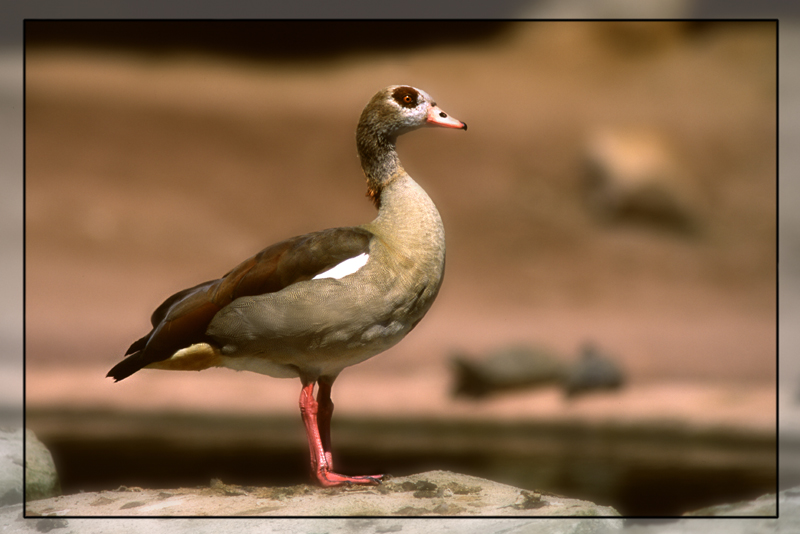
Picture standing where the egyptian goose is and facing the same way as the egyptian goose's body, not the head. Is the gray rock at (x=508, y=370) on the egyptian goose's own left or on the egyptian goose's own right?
on the egyptian goose's own left

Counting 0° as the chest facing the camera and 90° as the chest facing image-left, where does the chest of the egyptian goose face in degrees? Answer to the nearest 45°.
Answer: approximately 270°
